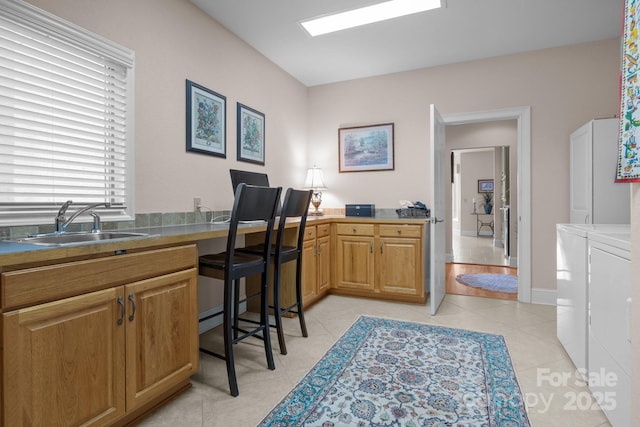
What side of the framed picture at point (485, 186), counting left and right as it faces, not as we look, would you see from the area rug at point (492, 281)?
front

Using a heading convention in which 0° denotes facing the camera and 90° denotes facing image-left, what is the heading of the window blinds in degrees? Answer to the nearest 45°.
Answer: approximately 315°

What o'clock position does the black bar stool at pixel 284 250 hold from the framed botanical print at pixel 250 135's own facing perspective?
The black bar stool is roughly at 1 o'clock from the framed botanical print.

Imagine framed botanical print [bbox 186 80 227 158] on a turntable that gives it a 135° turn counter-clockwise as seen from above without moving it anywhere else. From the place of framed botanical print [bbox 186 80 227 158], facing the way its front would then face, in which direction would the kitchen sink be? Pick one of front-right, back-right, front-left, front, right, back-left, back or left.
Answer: back-left

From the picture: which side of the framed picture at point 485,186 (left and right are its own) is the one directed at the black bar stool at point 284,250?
front

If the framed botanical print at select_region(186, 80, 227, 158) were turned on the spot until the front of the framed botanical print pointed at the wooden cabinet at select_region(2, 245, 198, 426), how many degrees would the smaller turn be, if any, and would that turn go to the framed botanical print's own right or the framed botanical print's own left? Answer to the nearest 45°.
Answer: approximately 45° to the framed botanical print's own right

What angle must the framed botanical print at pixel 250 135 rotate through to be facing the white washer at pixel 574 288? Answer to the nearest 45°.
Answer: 0° — it already faces it

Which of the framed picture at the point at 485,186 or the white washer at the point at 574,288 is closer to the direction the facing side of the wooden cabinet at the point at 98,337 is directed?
the white washer

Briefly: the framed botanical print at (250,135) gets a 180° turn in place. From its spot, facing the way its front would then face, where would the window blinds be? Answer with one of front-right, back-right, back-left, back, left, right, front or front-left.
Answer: left

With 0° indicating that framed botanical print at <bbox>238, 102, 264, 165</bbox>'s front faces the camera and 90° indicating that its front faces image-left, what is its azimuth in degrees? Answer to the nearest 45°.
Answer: approximately 315°
